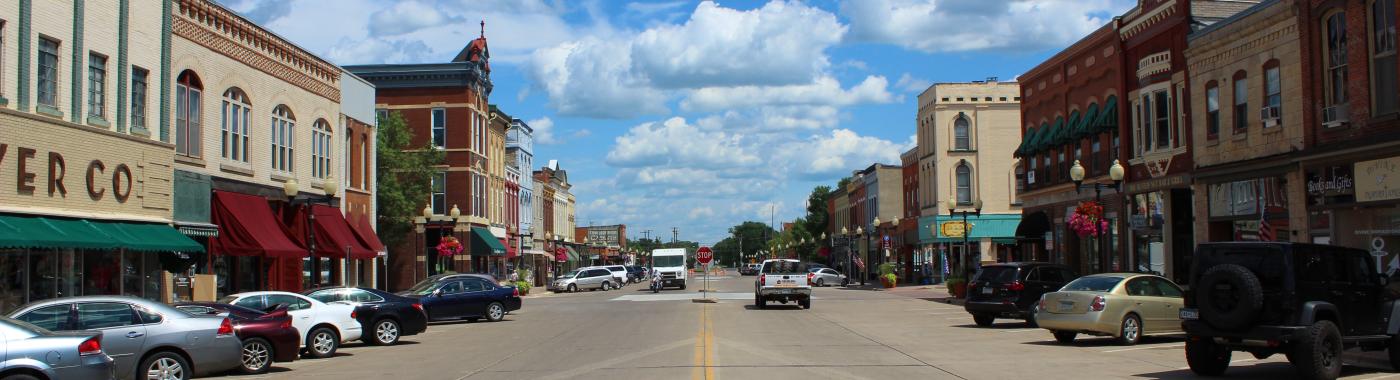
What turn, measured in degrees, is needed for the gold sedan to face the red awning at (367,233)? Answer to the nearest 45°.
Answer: approximately 90° to its left

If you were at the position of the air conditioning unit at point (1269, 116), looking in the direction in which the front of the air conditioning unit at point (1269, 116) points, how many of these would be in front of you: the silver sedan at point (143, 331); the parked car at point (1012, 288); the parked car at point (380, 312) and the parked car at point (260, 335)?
4

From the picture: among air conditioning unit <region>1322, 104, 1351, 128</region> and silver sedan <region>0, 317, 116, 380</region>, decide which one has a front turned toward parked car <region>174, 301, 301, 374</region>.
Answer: the air conditioning unit

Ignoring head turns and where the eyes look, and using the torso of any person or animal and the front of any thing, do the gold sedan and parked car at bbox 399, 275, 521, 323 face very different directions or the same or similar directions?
very different directions

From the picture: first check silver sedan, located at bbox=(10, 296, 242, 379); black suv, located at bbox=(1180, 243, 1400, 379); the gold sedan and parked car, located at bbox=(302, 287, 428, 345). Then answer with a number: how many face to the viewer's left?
2

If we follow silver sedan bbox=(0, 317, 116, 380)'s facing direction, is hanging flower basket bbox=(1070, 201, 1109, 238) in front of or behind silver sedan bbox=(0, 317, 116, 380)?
behind

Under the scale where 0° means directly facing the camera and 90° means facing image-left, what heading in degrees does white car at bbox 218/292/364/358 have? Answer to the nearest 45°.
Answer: approximately 90°

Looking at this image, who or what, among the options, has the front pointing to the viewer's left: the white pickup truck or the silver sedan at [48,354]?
the silver sedan

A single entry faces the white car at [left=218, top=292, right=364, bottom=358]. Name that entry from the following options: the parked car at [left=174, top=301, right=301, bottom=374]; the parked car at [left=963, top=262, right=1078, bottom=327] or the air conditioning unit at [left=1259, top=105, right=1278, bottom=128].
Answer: the air conditioning unit

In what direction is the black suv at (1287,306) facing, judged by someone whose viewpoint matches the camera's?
facing away from the viewer and to the right of the viewer

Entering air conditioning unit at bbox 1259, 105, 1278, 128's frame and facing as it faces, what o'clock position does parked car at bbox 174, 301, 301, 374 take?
The parked car is roughly at 12 o'clock from the air conditioning unit.

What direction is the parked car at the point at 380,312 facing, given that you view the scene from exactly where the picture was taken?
facing to the left of the viewer

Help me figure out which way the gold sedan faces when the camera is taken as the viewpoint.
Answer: facing away from the viewer and to the right of the viewer
